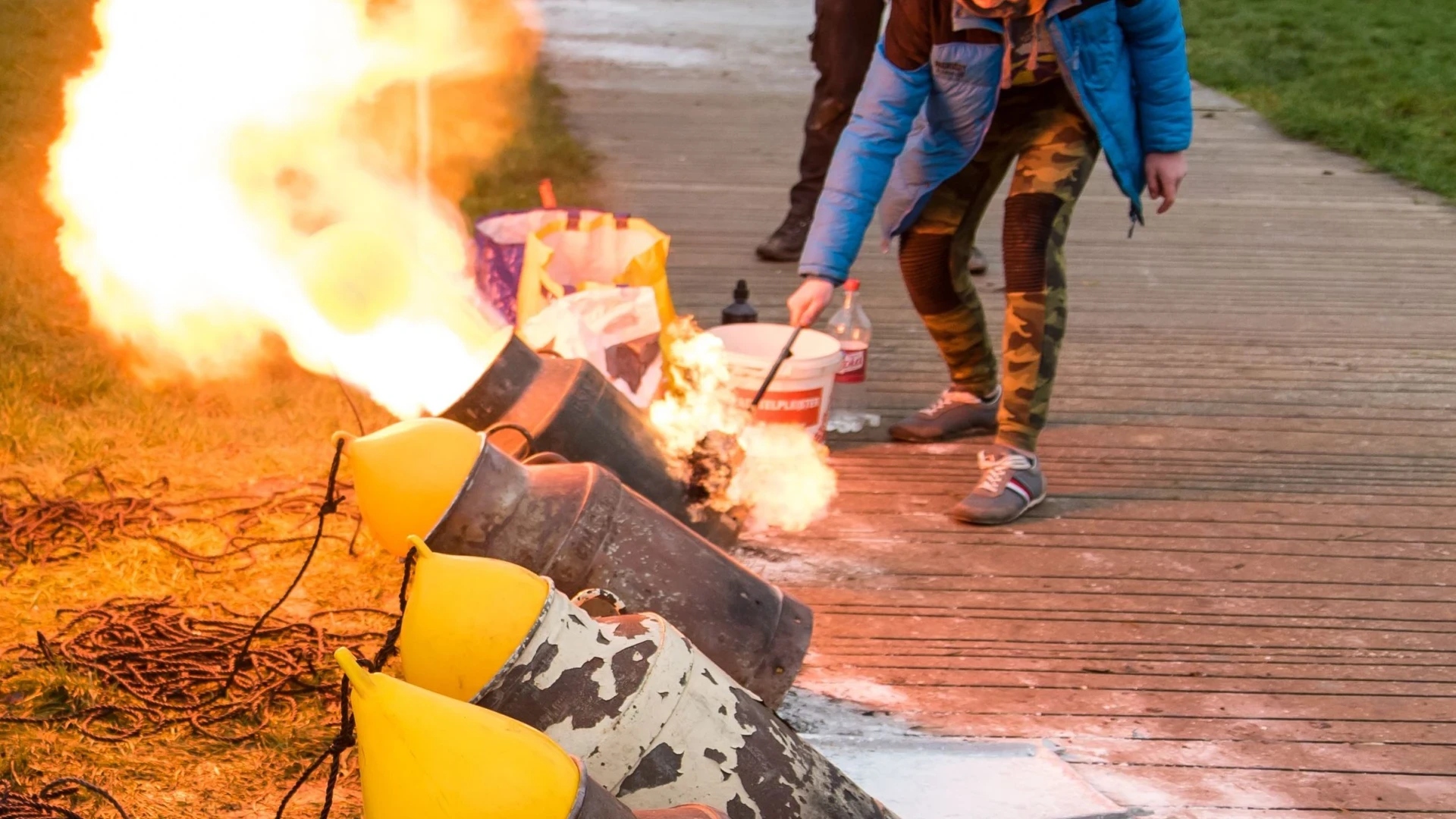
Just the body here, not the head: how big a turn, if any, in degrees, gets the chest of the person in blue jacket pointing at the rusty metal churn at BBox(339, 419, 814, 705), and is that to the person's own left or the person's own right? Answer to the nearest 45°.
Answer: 0° — they already face it

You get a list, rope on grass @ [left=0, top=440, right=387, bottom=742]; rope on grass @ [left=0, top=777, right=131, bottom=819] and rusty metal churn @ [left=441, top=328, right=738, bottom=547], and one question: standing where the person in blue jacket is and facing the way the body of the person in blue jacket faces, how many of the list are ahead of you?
3

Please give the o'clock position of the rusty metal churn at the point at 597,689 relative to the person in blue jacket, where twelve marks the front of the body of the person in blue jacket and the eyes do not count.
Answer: The rusty metal churn is roughly at 11 o'clock from the person in blue jacket.

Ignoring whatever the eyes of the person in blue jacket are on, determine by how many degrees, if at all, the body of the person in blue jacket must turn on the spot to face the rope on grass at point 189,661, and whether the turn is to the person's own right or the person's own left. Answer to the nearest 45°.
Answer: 0° — they already face it

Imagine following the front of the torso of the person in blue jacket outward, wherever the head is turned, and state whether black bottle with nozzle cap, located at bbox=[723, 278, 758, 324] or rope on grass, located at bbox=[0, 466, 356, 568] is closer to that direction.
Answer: the rope on grass

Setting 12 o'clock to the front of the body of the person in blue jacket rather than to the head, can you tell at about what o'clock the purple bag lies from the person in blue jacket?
The purple bag is roughly at 2 o'clock from the person in blue jacket.

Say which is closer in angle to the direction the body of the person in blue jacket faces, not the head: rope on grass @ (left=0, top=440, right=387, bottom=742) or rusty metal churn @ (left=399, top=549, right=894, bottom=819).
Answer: the rope on grass

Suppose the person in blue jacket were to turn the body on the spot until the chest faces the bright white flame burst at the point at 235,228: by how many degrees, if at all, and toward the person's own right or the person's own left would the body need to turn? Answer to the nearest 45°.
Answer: approximately 45° to the person's own right

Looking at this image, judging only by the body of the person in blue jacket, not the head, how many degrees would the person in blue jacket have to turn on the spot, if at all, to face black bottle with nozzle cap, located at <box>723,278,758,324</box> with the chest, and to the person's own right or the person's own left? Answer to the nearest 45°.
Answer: approximately 90° to the person's own right

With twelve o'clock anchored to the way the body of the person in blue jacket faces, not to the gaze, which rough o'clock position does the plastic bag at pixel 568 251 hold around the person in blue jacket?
The plastic bag is roughly at 2 o'clock from the person in blue jacket.

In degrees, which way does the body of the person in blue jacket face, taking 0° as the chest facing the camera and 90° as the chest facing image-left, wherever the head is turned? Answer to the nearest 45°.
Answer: approximately 45°
